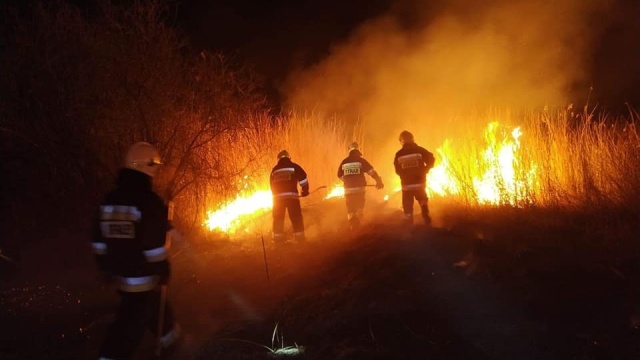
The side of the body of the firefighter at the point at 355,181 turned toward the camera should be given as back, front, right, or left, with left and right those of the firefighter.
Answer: back

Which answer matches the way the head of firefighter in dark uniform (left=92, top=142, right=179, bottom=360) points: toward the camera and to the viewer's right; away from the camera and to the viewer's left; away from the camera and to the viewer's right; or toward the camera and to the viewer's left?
away from the camera and to the viewer's right

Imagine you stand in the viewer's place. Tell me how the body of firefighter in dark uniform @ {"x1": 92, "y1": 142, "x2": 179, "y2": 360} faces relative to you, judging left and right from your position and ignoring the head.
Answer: facing away from the viewer and to the right of the viewer

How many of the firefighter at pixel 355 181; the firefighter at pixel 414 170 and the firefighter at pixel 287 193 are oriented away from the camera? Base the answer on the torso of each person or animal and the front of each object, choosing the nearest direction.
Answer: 3

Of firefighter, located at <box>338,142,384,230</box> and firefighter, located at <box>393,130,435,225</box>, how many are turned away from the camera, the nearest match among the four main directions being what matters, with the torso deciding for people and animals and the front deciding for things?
2

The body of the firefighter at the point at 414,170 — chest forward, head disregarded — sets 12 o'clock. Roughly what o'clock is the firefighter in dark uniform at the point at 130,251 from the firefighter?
The firefighter in dark uniform is roughly at 7 o'clock from the firefighter.

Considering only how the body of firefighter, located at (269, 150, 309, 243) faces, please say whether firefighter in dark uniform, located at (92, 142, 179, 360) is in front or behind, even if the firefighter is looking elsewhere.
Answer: behind

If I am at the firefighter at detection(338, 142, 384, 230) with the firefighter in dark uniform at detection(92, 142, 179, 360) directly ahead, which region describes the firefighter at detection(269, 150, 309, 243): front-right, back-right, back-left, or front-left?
front-right

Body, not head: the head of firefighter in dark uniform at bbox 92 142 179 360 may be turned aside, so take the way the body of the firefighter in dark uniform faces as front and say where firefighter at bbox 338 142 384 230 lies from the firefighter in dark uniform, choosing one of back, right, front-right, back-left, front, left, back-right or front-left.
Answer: front

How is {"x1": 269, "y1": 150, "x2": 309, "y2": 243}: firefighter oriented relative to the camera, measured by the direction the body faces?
away from the camera

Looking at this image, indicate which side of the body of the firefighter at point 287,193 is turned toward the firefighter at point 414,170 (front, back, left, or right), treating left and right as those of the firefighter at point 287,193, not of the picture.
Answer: right

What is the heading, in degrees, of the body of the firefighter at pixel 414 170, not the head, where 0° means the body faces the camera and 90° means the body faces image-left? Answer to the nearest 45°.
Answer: approximately 180°
